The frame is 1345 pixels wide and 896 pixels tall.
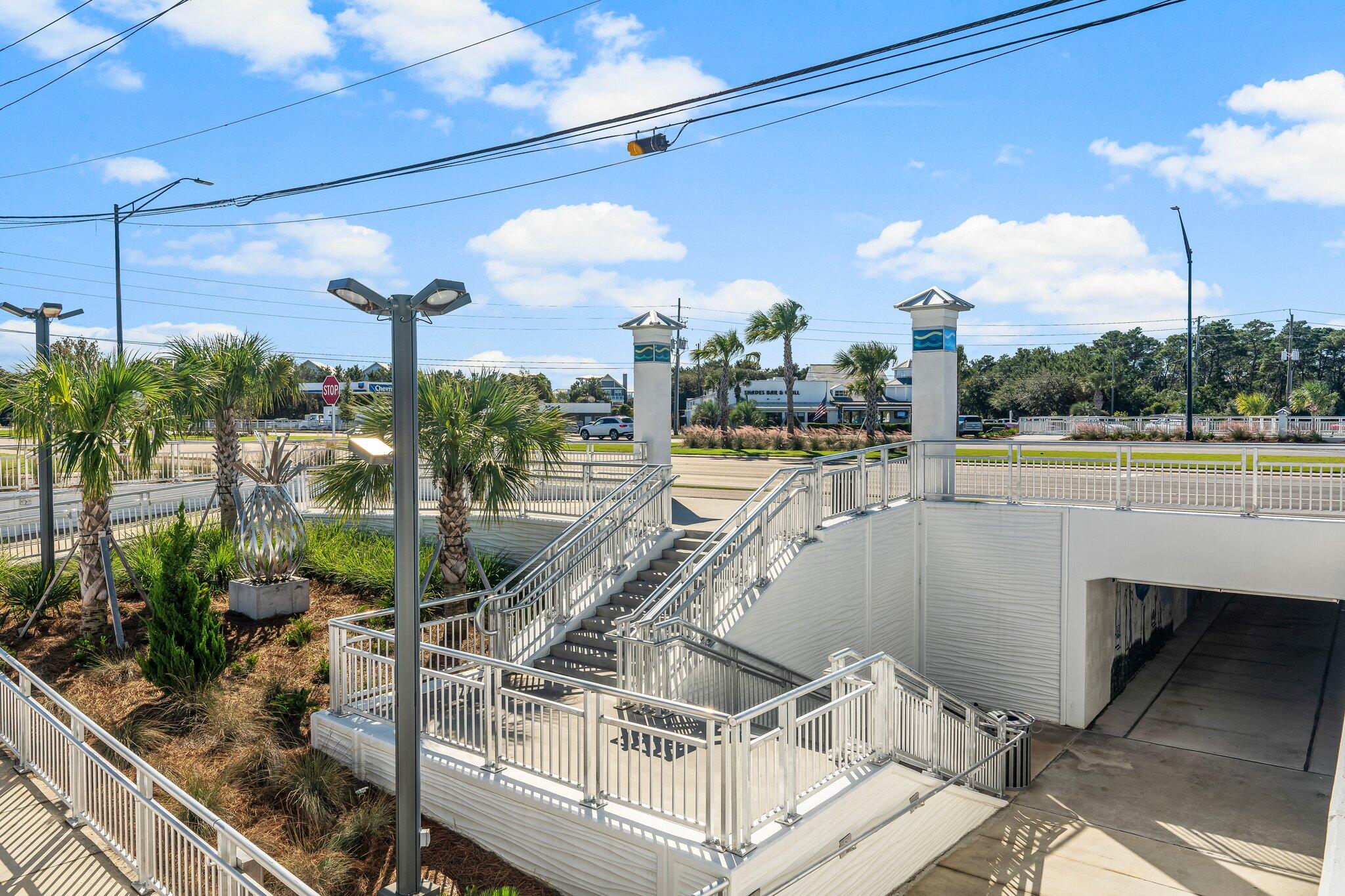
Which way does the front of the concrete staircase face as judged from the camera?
facing the viewer and to the left of the viewer

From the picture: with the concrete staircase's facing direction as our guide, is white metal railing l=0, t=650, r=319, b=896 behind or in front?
in front

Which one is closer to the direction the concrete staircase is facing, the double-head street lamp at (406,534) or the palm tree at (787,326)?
the double-head street lamp

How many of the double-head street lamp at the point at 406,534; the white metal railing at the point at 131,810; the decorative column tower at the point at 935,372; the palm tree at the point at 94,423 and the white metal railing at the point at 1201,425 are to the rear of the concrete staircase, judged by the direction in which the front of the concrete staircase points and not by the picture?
2

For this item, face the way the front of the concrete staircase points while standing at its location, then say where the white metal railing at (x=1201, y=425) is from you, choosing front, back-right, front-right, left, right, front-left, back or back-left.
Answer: back

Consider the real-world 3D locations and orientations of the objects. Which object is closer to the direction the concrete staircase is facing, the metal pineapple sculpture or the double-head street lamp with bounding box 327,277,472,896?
the double-head street lamp

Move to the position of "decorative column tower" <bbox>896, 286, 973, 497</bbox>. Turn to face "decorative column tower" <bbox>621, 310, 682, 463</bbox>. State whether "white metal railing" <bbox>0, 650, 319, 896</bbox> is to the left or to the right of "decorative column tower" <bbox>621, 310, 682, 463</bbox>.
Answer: left

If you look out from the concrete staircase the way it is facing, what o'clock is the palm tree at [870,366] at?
The palm tree is roughly at 5 o'clock from the concrete staircase.

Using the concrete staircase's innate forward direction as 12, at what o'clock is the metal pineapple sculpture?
The metal pineapple sculpture is roughly at 2 o'clock from the concrete staircase.

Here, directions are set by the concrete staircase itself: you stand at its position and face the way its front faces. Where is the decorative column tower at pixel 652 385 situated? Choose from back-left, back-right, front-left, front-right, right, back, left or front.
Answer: back-right

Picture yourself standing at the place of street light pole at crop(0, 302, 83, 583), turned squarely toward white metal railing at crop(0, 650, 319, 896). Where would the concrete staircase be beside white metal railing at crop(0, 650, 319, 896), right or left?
left
